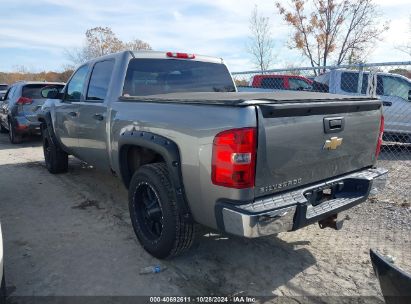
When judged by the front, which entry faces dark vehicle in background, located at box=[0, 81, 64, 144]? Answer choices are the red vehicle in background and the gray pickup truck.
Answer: the gray pickup truck

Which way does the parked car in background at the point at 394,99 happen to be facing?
to the viewer's right

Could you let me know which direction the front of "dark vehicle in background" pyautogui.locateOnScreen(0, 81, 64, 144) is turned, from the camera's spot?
facing away from the viewer and to the left of the viewer

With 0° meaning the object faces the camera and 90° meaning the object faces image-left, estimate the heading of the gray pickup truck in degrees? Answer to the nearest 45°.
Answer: approximately 135°

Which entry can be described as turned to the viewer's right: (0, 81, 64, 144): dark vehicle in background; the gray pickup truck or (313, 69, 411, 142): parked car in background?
the parked car in background

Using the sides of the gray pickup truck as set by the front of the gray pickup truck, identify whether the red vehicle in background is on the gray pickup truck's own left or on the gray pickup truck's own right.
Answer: on the gray pickup truck's own right

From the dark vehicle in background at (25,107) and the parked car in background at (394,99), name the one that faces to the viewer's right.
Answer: the parked car in background

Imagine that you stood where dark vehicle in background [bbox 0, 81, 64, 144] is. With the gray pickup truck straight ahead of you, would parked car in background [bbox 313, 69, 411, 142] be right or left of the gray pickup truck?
left

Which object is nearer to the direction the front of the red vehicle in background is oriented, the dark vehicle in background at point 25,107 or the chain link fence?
the chain link fence

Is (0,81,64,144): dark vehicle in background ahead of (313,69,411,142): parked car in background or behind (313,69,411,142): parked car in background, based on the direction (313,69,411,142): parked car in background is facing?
behind
